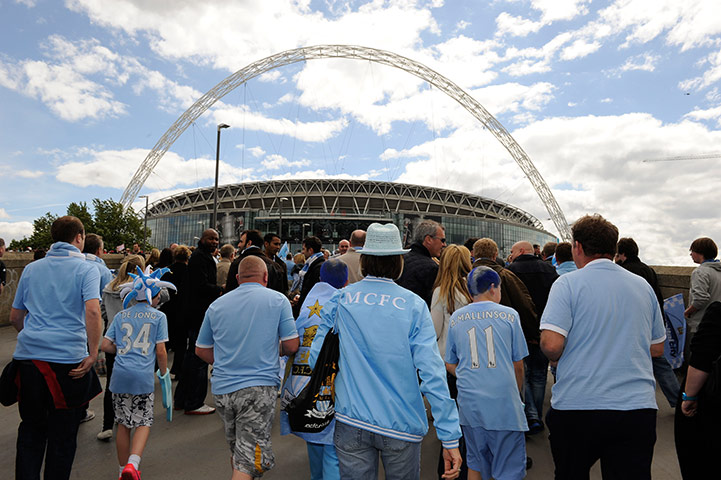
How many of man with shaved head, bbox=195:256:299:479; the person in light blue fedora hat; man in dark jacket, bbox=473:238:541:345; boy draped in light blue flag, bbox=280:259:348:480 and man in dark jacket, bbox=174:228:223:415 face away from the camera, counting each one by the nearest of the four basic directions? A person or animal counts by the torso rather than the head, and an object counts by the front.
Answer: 4

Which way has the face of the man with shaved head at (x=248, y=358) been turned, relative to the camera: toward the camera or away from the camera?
away from the camera

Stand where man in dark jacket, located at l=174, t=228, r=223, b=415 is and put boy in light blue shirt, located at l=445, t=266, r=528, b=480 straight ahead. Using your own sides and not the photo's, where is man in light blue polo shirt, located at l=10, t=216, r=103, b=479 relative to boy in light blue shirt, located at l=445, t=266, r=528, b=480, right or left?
right

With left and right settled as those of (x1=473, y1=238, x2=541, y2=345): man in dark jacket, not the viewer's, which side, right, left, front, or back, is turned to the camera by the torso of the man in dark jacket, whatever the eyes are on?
back

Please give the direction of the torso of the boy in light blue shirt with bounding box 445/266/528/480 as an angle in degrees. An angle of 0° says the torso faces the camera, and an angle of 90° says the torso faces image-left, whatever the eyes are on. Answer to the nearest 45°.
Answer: approximately 180°

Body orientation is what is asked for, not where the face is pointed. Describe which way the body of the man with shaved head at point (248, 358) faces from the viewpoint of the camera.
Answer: away from the camera

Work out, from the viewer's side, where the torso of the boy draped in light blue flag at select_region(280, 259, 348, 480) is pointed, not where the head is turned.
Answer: away from the camera

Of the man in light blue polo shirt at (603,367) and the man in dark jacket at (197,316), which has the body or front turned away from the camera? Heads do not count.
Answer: the man in light blue polo shirt

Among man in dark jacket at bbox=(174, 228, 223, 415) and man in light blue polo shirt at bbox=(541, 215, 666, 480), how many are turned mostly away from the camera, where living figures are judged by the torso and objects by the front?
1

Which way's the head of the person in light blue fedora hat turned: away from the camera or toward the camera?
away from the camera

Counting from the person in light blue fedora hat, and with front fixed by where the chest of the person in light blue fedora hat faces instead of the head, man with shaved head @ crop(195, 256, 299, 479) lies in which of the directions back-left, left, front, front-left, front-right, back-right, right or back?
front-left

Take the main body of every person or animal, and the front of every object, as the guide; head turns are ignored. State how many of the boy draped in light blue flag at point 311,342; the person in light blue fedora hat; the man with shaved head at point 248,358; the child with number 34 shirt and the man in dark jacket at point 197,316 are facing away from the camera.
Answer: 4

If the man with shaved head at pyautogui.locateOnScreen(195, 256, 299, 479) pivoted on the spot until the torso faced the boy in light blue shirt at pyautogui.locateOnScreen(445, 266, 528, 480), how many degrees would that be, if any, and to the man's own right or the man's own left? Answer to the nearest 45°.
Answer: approximately 90° to the man's own right
